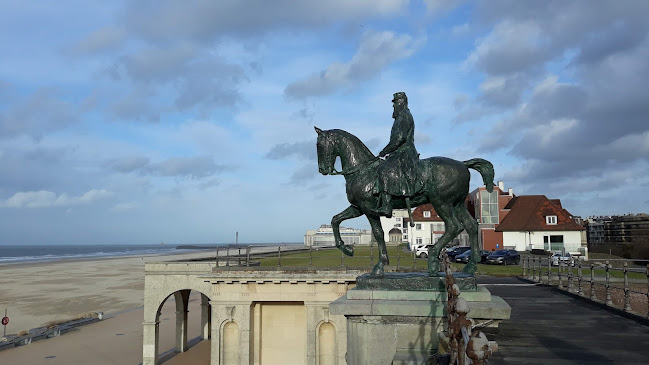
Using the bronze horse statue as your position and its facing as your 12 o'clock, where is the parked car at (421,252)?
The parked car is roughly at 3 o'clock from the bronze horse statue.

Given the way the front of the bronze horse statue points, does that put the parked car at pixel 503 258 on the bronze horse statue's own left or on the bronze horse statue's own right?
on the bronze horse statue's own right

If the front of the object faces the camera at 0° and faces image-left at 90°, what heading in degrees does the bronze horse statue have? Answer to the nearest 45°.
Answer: approximately 90°

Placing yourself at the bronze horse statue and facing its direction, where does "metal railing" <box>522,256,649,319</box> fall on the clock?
The metal railing is roughly at 4 o'clock from the bronze horse statue.
